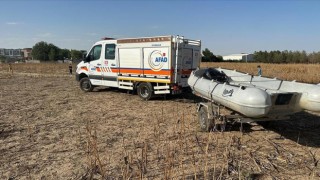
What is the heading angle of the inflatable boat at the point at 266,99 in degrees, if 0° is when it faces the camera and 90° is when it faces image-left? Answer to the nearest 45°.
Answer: approximately 135°
